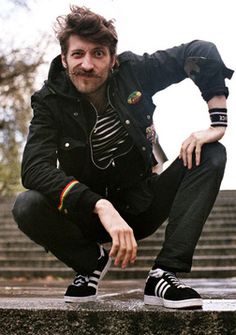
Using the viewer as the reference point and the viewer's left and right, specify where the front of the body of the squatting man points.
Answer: facing the viewer

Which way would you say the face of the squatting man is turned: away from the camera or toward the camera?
toward the camera

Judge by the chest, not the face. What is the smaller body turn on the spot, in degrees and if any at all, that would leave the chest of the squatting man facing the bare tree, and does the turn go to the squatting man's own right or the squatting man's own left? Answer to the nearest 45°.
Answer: approximately 180°

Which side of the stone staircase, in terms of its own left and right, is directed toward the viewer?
front

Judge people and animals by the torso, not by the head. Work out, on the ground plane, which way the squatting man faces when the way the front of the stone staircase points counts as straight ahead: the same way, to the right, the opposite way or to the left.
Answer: the same way

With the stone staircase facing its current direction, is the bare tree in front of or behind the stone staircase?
behind

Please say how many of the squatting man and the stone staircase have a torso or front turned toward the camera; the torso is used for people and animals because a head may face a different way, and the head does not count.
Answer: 2

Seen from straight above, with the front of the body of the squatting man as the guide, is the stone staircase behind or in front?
behind

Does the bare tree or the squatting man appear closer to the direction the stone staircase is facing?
the squatting man

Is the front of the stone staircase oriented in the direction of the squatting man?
yes
